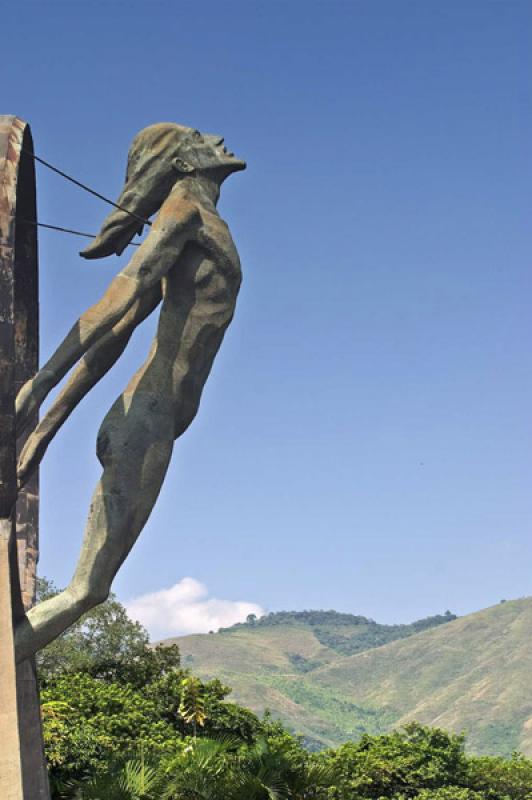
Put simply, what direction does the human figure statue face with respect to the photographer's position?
facing to the right of the viewer
